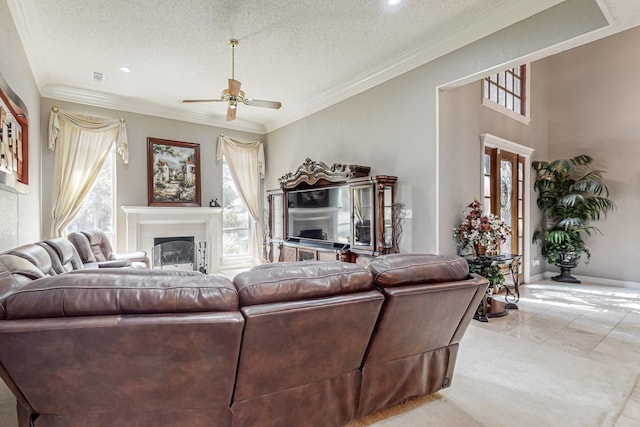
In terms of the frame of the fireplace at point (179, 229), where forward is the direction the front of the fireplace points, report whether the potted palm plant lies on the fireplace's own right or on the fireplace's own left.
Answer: on the fireplace's own left

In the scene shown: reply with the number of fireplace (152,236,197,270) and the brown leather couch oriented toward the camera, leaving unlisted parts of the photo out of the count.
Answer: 1

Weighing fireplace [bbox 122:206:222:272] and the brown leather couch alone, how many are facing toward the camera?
1

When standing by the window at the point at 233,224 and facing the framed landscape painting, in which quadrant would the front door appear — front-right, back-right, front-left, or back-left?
back-left

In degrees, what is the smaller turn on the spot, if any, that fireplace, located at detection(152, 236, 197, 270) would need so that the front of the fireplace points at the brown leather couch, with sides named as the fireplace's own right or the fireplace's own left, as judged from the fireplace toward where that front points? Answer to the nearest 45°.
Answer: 0° — it already faces it

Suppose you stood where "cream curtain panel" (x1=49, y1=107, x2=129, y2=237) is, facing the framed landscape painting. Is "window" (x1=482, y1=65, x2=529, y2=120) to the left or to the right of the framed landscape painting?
right

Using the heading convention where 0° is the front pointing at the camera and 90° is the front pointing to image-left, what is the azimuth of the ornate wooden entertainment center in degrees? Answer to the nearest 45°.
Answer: approximately 45°

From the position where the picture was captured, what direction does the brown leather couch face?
facing away from the viewer and to the left of the viewer

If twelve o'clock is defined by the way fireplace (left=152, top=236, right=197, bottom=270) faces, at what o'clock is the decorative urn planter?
The decorative urn planter is roughly at 10 o'clock from the fireplace.

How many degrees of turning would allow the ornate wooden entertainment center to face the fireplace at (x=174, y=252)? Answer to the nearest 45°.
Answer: approximately 45° to its right

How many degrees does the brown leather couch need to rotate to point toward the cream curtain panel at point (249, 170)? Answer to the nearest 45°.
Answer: approximately 45° to its right
